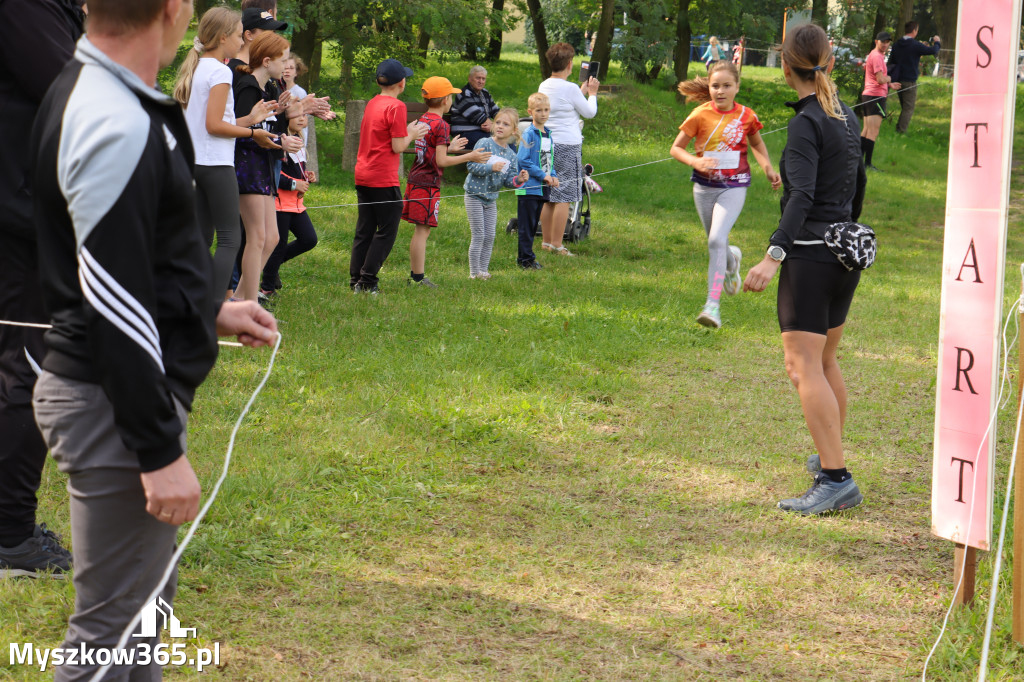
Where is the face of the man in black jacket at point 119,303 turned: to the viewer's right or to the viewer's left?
to the viewer's right

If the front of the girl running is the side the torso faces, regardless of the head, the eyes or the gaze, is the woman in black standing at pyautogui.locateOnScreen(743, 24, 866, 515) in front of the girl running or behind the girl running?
in front

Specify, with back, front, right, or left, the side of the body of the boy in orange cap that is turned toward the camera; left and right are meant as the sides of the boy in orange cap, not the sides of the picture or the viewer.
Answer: right

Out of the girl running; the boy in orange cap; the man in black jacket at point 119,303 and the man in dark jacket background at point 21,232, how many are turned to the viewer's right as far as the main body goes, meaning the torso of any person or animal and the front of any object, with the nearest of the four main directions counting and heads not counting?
3

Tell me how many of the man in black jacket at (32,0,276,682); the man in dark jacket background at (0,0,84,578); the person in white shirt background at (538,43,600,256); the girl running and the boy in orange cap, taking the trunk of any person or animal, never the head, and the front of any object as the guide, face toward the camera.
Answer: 1

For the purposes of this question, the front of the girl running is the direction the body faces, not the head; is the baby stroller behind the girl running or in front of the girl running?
behind

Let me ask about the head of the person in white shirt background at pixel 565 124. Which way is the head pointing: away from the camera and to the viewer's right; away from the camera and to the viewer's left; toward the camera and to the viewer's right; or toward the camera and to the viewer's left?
away from the camera and to the viewer's right

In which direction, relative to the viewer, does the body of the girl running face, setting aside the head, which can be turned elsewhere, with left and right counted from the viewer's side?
facing the viewer

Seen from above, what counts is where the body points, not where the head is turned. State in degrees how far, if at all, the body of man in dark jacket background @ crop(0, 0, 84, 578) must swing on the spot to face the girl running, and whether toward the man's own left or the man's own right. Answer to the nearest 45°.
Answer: approximately 45° to the man's own left

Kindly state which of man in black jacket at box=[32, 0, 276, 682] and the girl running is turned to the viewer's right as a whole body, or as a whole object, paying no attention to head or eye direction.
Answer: the man in black jacket

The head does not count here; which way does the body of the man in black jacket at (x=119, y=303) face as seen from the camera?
to the viewer's right

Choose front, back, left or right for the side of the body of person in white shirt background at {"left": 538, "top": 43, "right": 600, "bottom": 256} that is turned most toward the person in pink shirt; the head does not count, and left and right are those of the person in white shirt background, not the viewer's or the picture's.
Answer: front

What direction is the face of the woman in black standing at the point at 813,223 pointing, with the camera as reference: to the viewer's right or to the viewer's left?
to the viewer's left

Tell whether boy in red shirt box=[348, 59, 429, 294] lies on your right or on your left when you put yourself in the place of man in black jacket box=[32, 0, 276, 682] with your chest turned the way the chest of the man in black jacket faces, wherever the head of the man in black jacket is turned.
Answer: on your left

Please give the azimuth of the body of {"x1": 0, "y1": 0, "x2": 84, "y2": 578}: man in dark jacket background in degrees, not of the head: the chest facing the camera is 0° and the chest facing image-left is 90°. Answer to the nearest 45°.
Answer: approximately 270°

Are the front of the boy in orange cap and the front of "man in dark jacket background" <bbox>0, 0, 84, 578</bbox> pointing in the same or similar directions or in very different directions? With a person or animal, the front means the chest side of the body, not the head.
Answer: same or similar directions

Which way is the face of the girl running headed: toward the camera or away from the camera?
toward the camera

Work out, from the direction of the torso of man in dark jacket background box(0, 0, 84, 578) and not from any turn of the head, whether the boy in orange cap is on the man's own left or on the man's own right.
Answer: on the man's own left

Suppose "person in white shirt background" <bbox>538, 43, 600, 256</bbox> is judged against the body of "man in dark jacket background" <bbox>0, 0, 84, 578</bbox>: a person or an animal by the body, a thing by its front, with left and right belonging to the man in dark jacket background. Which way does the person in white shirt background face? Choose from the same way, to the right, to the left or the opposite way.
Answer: the same way
